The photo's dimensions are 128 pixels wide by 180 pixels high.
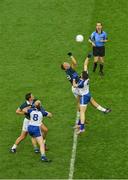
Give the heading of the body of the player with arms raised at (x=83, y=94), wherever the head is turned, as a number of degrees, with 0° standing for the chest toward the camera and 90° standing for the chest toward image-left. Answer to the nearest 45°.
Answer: approximately 135°

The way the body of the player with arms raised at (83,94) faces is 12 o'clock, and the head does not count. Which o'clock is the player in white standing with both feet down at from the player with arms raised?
The player in white standing with both feet down is roughly at 9 o'clock from the player with arms raised.

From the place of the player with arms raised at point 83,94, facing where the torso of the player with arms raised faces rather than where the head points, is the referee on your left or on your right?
on your right

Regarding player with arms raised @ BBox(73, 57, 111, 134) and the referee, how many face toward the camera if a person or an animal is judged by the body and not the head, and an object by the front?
1

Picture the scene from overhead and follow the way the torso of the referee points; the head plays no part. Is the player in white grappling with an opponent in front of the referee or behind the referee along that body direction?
in front

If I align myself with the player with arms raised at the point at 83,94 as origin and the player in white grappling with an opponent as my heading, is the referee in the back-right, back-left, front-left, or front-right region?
back-right
